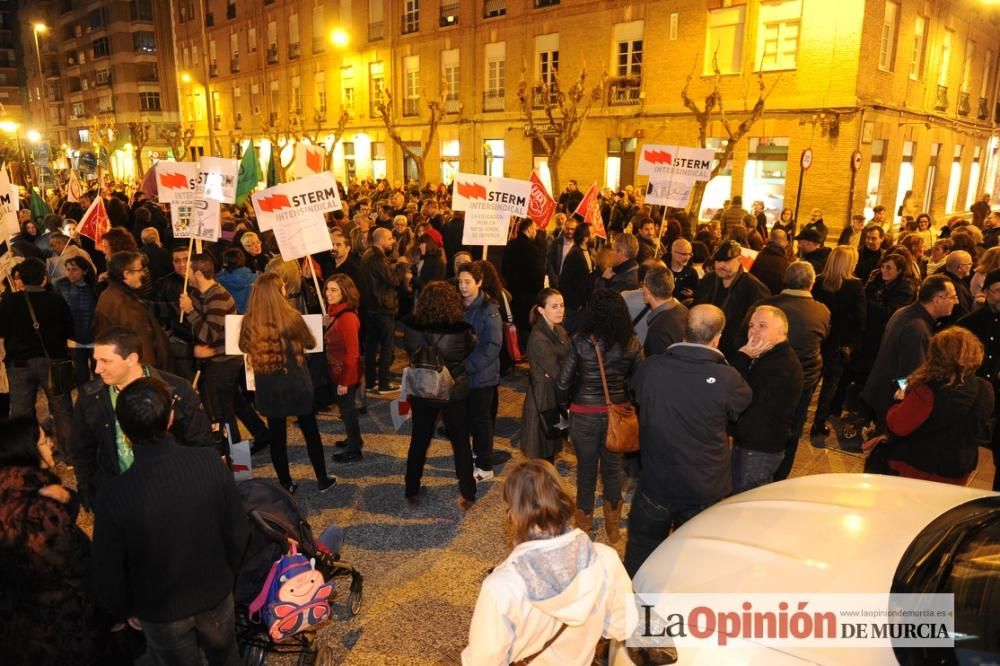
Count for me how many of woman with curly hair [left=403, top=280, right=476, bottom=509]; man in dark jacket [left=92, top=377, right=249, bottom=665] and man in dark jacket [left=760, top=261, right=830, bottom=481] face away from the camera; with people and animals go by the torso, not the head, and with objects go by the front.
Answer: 3

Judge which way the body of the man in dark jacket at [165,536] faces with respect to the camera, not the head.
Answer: away from the camera

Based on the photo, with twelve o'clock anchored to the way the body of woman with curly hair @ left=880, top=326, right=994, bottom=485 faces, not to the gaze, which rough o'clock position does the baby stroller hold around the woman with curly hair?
The baby stroller is roughly at 9 o'clock from the woman with curly hair.

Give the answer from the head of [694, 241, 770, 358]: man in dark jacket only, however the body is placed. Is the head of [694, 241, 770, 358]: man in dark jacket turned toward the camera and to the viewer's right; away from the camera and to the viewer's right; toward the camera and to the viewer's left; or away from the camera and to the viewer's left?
toward the camera and to the viewer's left

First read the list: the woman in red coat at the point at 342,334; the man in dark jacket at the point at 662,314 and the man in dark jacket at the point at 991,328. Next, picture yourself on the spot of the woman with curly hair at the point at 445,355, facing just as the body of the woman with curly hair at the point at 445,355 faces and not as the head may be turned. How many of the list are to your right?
2

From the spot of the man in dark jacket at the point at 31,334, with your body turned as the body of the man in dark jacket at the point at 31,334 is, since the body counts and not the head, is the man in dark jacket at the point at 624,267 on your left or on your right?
on your right

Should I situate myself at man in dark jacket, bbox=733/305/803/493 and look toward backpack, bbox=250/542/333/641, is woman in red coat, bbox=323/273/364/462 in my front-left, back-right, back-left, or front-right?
front-right

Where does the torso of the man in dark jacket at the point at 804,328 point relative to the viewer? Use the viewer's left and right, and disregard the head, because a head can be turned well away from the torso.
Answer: facing away from the viewer

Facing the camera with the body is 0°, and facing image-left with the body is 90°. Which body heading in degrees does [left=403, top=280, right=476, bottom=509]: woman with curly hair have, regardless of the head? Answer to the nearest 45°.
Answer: approximately 180°

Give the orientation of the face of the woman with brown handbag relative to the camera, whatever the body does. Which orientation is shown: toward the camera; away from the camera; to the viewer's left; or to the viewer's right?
away from the camera

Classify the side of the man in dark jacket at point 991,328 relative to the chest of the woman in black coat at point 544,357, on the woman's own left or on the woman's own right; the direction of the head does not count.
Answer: on the woman's own left

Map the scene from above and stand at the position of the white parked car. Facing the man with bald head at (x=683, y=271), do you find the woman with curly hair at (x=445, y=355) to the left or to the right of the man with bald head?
left

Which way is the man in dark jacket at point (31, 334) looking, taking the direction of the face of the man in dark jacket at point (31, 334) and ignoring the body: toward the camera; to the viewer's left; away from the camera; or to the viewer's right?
away from the camera

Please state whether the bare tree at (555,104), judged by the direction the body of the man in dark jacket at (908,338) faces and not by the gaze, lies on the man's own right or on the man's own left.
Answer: on the man's own left
